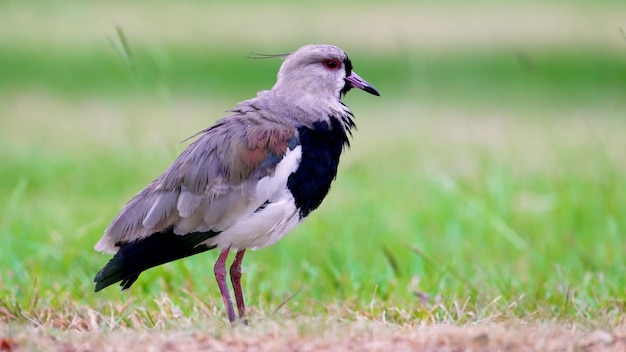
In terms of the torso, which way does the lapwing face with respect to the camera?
to the viewer's right
